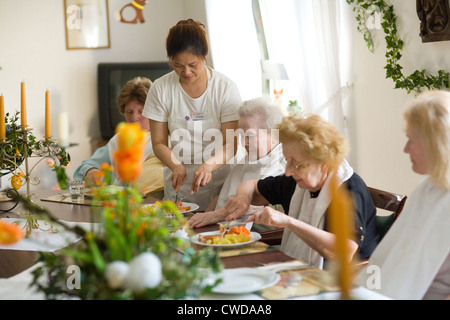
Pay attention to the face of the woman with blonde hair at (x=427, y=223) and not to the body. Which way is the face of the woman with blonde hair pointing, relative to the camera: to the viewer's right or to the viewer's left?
to the viewer's left

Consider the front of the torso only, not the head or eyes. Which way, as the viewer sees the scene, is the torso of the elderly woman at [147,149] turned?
toward the camera

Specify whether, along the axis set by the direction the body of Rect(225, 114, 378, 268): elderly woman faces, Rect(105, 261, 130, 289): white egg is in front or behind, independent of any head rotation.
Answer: in front

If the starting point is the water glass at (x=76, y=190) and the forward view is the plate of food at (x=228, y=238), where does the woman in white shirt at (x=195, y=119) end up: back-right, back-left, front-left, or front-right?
front-left

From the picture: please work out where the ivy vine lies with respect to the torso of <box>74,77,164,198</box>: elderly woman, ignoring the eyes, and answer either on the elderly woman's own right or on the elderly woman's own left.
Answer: on the elderly woman's own left

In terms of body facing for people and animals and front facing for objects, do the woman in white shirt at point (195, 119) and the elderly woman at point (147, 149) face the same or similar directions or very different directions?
same or similar directions

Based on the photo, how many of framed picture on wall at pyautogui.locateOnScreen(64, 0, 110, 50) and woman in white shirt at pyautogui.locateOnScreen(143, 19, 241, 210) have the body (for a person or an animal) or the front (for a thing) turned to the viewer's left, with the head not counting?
0

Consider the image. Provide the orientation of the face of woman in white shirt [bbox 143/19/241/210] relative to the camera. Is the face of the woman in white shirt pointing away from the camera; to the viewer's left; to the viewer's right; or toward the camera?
toward the camera

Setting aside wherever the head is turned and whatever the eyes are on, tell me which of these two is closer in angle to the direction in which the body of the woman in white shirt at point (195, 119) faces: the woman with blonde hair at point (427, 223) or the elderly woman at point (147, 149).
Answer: the woman with blonde hair

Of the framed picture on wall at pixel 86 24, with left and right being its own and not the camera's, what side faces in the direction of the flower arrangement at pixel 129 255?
front

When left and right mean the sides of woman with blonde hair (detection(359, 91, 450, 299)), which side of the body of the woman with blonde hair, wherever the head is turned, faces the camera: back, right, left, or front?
left

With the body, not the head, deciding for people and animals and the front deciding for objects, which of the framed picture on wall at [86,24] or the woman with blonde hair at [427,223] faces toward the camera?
the framed picture on wall

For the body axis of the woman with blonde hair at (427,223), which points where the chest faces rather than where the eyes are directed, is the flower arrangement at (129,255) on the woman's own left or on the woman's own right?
on the woman's own left
